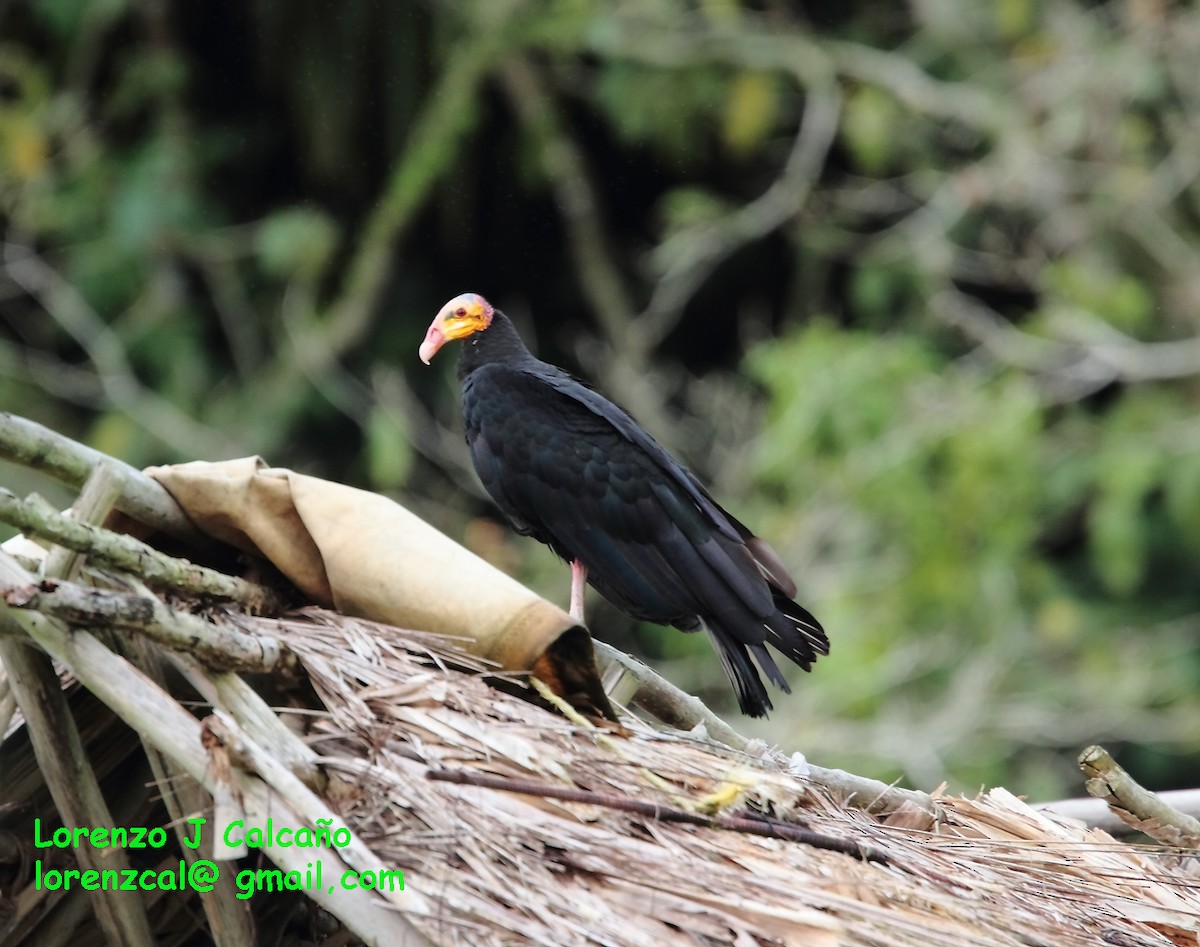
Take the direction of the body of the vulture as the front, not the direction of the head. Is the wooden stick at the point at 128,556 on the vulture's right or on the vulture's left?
on the vulture's left

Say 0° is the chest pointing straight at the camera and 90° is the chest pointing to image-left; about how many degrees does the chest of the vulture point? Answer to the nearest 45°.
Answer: approximately 90°

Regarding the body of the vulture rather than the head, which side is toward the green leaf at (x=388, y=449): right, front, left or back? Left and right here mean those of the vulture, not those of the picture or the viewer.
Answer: right

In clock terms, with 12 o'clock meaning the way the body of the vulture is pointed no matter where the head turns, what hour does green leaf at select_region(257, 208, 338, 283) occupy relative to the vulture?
The green leaf is roughly at 2 o'clock from the vulture.
